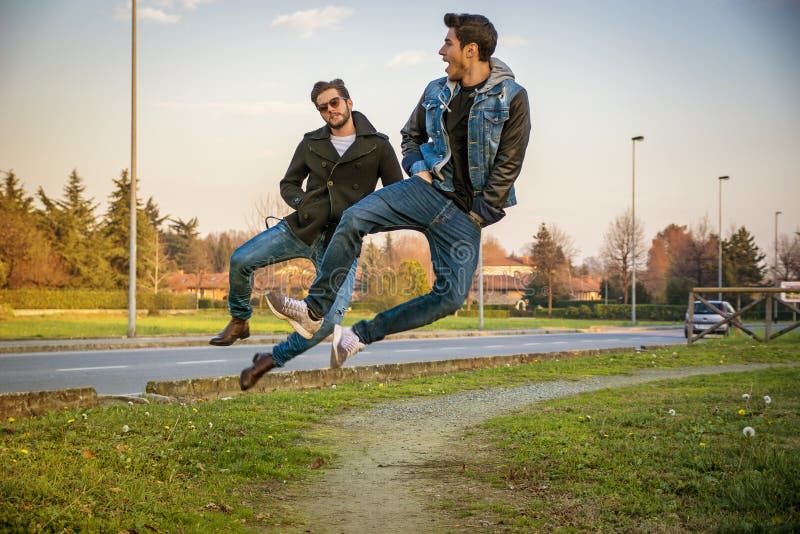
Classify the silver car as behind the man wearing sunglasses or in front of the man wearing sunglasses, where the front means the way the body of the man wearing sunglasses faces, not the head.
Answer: behind

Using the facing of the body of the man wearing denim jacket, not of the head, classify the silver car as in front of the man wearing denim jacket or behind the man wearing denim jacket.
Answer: behind
